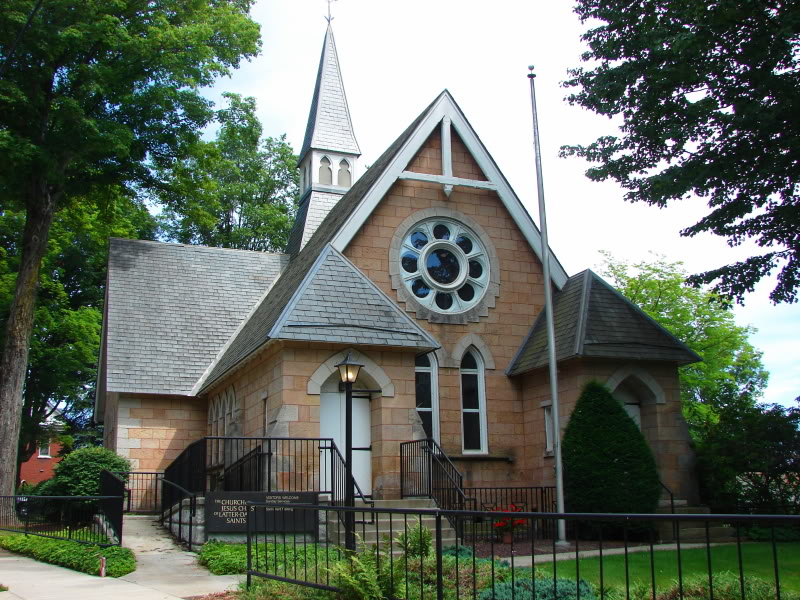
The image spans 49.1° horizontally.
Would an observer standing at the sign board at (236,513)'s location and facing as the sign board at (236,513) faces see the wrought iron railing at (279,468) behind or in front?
behind

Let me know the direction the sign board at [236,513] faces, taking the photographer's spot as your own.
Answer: facing the viewer

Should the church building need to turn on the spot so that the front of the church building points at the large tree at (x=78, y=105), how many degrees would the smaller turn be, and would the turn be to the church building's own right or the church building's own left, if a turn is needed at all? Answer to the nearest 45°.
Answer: approximately 90° to the church building's own right

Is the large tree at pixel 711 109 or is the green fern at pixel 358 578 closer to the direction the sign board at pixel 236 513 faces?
the green fern

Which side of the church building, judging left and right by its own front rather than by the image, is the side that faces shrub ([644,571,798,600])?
front

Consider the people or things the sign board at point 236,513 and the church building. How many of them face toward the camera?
2

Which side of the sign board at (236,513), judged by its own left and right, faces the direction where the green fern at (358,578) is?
front

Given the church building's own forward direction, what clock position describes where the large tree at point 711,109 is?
The large tree is roughly at 10 o'clock from the church building.

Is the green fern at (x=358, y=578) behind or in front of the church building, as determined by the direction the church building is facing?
in front

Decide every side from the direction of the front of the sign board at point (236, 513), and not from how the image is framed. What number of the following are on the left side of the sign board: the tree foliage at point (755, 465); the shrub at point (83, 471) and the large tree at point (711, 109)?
2

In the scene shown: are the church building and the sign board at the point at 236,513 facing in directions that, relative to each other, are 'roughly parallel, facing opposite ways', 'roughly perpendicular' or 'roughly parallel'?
roughly parallel

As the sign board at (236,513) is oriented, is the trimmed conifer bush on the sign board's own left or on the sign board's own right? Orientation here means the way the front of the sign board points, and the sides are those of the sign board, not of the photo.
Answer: on the sign board's own left

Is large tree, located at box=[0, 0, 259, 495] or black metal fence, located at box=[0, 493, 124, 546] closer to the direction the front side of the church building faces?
the black metal fence
